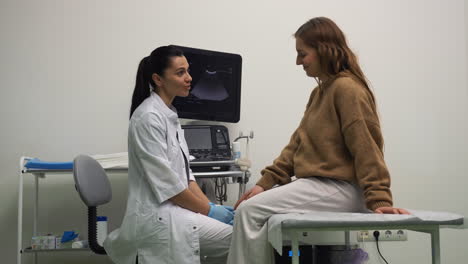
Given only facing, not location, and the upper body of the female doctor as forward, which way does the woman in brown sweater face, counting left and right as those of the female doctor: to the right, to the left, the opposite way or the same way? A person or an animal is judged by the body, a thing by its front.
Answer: the opposite way

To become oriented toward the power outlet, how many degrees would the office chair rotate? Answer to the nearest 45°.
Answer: approximately 45° to its left

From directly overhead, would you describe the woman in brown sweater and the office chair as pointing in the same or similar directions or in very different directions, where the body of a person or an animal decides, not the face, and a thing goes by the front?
very different directions

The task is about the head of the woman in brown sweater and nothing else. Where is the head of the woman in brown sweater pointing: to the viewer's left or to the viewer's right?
to the viewer's left

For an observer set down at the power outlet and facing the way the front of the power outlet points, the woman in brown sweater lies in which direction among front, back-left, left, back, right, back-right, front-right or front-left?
front

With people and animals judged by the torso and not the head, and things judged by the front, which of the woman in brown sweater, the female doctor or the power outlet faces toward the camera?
the power outlet

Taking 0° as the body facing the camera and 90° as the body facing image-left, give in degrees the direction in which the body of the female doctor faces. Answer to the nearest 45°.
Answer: approximately 270°

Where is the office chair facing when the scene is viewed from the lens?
facing the viewer and to the right of the viewer

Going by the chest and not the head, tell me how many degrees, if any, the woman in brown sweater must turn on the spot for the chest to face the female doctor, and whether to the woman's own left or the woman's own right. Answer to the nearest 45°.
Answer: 0° — they already face them

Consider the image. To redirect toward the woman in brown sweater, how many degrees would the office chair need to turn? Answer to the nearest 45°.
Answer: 0° — it already faces them

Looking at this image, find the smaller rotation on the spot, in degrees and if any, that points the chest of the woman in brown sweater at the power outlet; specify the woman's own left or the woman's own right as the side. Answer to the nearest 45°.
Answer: approximately 90° to the woman's own right

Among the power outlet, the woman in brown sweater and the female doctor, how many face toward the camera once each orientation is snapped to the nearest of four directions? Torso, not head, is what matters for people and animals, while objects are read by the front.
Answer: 1

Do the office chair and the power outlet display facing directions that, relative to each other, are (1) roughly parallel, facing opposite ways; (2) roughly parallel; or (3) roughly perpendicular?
roughly perpendicular

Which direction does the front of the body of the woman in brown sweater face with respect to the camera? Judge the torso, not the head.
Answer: to the viewer's left

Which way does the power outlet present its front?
toward the camera
